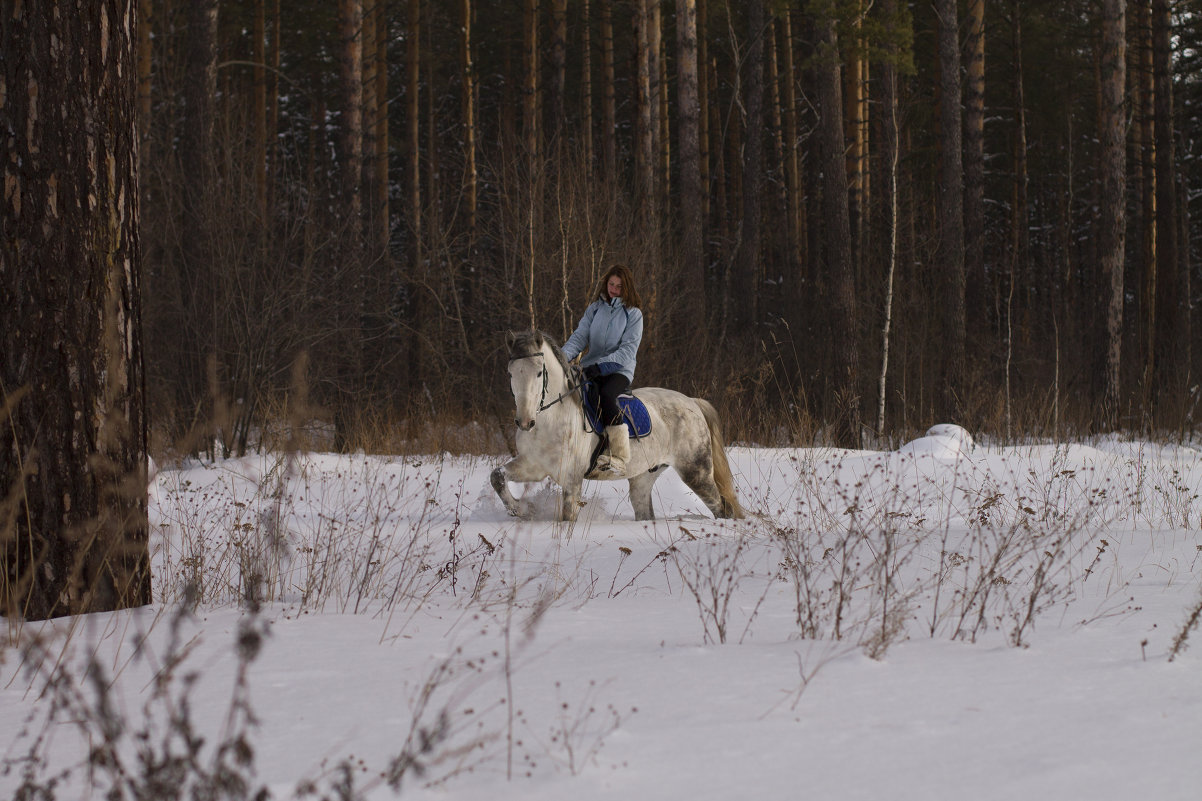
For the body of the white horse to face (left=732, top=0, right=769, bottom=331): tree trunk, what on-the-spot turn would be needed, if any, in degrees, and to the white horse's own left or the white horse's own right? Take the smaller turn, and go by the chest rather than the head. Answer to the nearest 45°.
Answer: approximately 135° to the white horse's own right

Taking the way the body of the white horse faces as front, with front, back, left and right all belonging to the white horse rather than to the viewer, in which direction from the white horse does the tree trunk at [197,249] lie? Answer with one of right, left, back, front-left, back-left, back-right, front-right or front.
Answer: right

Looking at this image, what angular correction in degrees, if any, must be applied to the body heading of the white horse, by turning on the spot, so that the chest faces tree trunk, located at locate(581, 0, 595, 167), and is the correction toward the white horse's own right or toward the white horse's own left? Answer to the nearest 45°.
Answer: approximately 135° to the white horse's own right

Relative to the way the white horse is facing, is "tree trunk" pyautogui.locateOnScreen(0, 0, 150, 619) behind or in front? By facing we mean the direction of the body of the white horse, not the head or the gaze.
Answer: in front

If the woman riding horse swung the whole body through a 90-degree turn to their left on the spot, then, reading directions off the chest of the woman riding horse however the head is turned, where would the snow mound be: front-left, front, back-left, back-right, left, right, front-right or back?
left

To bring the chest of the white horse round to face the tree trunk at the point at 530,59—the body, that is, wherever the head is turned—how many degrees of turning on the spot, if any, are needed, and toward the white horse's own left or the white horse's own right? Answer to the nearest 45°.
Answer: approximately 135° to the white horse's own right

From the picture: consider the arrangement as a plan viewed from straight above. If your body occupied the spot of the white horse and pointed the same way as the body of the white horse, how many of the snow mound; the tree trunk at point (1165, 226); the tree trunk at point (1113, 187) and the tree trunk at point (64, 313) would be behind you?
3

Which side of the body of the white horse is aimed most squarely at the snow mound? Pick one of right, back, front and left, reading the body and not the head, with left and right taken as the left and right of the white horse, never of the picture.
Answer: back

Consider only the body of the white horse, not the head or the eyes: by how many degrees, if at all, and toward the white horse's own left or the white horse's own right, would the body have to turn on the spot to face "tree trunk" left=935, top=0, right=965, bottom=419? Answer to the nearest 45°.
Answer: approximately 180°

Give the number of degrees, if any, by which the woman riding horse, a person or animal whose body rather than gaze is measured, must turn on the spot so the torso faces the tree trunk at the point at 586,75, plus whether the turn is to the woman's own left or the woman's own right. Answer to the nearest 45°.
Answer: approximately 135° to the woman's own right

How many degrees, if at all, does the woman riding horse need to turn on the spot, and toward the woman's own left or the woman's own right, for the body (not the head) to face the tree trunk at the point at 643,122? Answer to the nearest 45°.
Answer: approximately 135° to the woman's own right

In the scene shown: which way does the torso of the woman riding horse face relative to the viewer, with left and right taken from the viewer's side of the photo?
facing the viewer and to the left of the viewer
